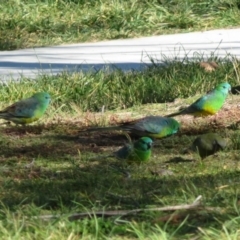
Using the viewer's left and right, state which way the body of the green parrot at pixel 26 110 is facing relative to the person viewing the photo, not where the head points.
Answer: facing to the right of the viewer

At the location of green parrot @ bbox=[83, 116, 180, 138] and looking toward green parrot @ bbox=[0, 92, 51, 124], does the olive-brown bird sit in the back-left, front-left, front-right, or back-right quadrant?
back-left

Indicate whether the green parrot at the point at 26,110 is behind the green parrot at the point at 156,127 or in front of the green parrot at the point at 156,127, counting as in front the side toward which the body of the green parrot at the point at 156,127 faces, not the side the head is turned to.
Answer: behind

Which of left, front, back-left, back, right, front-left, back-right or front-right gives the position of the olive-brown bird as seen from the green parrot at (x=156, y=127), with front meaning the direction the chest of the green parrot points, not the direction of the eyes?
front-right

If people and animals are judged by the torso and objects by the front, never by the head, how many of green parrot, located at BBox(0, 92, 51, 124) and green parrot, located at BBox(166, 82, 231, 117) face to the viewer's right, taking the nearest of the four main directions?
2

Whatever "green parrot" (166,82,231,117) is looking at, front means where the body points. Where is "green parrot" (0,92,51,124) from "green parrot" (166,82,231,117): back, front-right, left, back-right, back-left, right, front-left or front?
back

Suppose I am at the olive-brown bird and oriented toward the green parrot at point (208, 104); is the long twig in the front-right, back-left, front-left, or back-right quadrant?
back-left

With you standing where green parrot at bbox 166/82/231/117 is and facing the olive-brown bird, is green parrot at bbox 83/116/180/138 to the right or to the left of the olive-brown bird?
right

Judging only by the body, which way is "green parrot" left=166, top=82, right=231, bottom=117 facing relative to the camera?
to the viewer's right

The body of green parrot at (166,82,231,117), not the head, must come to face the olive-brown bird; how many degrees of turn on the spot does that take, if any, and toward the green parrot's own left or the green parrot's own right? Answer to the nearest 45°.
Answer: approximately 90° to the green parrot's own right

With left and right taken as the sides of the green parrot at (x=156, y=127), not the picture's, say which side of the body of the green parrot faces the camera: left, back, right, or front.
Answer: right
